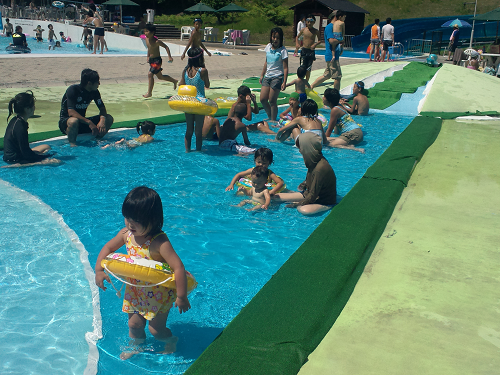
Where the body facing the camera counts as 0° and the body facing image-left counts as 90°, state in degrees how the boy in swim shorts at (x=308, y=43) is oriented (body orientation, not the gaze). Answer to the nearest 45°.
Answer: approximately 0°

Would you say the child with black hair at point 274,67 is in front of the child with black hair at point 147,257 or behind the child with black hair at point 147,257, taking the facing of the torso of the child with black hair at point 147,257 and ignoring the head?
behind

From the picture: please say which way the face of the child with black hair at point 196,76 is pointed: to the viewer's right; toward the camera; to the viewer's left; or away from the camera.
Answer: away from the camera

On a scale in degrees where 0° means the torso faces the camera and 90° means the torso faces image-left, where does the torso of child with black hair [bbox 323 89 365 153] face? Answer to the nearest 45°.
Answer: approximately 90°

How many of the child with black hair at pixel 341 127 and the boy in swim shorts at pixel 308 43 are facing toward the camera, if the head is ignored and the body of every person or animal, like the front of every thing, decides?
1

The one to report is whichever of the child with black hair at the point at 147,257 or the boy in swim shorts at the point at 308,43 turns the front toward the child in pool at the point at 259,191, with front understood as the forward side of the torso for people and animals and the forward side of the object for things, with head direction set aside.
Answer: the boy in swim shorts

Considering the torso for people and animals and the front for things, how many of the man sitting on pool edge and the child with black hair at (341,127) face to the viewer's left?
1

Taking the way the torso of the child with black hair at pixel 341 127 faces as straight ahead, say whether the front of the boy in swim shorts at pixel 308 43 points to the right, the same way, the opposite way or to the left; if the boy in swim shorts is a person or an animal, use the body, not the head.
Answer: to the left

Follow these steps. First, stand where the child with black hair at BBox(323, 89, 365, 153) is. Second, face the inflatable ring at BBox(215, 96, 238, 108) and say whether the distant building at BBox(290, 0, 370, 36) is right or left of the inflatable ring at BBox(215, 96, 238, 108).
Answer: right
